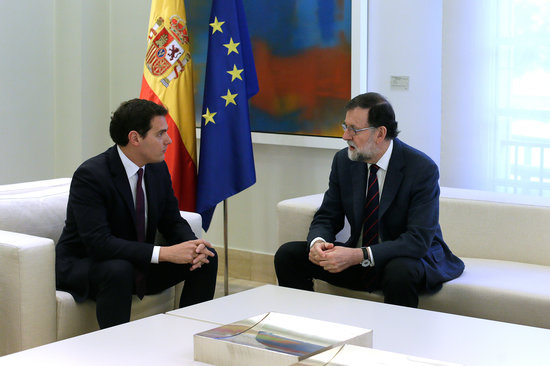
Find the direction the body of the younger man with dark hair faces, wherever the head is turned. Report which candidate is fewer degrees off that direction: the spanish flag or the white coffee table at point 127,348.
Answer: the white coffee table

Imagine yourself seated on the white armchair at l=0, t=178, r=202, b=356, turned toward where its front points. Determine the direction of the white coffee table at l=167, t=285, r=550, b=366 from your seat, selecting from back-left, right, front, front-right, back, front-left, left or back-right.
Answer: front

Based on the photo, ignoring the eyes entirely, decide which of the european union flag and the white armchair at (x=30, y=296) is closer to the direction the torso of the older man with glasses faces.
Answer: the white armchair

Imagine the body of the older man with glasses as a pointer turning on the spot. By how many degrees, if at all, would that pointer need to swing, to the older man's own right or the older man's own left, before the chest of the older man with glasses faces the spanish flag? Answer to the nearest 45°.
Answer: approximately 90° to the older man's own right

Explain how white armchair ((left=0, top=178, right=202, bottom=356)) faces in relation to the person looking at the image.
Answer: facing the viewer and to the right of the viewer

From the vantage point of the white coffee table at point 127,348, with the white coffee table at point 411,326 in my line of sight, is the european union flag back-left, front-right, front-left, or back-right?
front-left

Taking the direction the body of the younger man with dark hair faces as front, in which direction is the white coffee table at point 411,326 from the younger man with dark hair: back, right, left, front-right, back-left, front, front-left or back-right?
front

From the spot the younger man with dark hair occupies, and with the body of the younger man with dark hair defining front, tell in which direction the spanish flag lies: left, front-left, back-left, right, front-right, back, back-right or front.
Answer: back-left

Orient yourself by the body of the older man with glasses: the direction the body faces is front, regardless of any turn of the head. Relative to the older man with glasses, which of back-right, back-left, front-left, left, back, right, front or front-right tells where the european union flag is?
right

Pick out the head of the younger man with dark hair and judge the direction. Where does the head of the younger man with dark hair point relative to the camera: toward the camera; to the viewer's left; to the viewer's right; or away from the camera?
to the viewer's right

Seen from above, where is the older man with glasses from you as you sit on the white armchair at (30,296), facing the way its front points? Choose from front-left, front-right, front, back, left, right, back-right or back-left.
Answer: front-left

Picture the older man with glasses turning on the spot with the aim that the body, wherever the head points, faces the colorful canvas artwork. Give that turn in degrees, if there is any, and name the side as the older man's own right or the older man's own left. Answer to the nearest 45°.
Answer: approximately 135° to the older man's own right

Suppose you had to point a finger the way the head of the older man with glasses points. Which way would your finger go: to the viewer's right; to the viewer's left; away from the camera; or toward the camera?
to the viewer's left

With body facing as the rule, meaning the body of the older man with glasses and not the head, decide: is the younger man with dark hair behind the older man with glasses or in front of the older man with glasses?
in front

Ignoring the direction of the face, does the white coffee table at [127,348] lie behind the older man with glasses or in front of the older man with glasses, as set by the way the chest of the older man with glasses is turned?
in front

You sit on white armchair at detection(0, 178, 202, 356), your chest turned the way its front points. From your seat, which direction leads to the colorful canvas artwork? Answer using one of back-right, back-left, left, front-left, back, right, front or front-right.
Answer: left
